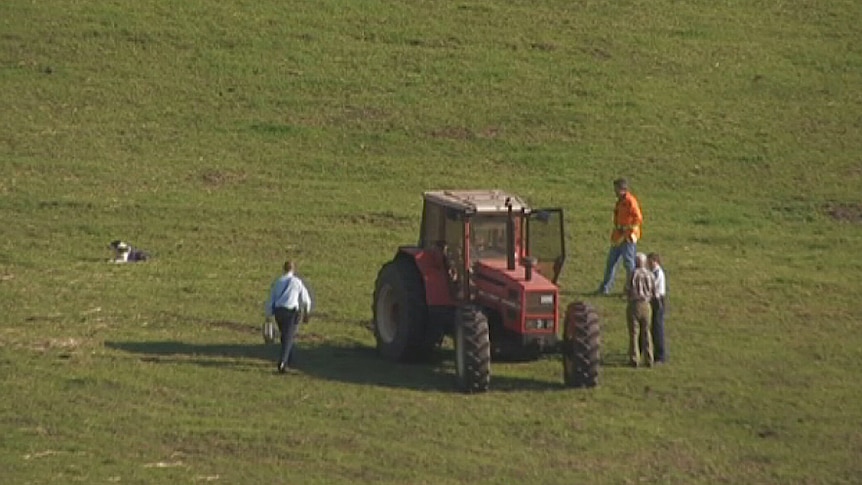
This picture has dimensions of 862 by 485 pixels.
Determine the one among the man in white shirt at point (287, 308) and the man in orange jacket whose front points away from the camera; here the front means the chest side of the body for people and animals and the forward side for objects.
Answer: the man in white shirt

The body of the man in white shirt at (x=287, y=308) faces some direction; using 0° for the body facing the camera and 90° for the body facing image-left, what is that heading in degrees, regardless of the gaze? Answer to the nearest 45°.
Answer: approximately 180°

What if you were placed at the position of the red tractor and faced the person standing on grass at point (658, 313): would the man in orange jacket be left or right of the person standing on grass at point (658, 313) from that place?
left

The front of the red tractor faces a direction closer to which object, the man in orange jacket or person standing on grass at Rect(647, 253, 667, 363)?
the person standing on grass

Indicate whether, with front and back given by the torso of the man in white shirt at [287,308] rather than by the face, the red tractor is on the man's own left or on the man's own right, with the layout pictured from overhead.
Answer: on the man's own right

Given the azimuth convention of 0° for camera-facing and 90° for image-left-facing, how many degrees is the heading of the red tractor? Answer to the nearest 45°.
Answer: approximately 315°

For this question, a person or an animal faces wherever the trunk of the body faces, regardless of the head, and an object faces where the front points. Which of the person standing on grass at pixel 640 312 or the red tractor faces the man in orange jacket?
the person standing on grass

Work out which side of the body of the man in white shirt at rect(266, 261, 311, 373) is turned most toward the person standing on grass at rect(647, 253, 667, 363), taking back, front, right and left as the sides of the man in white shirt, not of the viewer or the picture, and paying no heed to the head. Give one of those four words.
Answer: right

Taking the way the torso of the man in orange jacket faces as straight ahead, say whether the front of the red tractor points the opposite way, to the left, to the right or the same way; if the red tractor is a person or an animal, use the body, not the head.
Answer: to the left

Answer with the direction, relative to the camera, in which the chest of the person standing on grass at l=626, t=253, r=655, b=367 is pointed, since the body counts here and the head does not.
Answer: away from the camera
